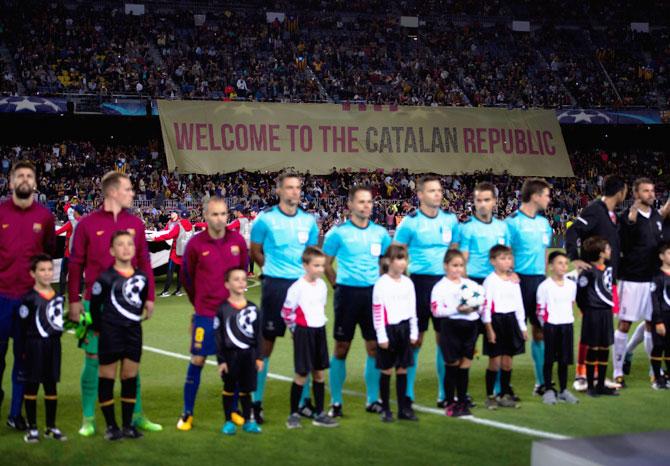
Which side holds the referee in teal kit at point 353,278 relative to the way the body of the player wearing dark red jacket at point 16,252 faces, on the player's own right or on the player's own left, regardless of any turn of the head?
on the player's own left

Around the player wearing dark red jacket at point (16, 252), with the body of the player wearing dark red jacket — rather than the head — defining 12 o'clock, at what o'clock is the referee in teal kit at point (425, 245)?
The referee in teal kit is roughly at 9 o'clock from the player wearing dark red jacket.

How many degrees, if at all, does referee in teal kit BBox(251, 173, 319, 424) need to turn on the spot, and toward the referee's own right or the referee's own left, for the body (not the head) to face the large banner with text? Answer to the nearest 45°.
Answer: approximately 135° to the referee's own left

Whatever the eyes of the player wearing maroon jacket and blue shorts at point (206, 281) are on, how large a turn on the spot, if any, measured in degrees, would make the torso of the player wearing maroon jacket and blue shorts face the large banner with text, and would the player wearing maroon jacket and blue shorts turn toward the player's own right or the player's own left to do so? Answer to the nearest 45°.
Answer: approximately 180°

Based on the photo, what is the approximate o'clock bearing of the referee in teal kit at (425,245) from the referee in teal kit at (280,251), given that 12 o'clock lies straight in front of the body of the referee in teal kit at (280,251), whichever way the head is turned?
the referee in teal kit at (425,245) is roughly at 10 o'clock from the referee in teal kit at (280,251).

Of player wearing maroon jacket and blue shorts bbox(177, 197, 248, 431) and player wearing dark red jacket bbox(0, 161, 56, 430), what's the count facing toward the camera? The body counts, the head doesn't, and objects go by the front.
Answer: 2

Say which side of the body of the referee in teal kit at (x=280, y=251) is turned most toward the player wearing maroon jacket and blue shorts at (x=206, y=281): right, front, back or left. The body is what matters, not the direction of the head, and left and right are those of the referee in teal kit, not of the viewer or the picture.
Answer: right

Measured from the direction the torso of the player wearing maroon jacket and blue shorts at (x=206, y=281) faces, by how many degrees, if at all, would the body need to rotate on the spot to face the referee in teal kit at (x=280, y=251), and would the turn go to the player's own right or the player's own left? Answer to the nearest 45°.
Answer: approximately 135° to the player's own left

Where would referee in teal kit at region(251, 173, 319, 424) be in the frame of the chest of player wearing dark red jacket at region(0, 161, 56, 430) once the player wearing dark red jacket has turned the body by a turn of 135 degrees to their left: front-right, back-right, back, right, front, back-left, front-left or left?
front-right
